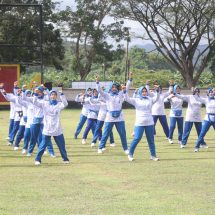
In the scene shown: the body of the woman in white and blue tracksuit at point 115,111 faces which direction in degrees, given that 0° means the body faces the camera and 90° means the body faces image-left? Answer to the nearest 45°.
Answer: approximately 0°

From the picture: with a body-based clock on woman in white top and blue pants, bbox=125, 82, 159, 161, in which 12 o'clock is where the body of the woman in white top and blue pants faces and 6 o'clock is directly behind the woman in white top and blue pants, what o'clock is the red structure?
The red structure is roughly at 4 o'clock from the woman in white top and blue pants.

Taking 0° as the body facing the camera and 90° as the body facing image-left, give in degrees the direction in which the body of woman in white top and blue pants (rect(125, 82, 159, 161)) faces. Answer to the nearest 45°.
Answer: approximately 0°

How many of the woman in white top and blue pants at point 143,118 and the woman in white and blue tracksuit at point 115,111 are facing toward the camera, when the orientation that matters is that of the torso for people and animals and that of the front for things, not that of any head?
2

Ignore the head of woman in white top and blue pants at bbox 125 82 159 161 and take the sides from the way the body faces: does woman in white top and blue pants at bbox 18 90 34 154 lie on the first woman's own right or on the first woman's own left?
on the first woman's own right

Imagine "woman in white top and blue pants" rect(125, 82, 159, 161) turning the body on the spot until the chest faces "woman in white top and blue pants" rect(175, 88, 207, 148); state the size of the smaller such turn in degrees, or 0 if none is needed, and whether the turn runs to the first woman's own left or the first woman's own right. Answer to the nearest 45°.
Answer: approximately 135° to the first woman's own left

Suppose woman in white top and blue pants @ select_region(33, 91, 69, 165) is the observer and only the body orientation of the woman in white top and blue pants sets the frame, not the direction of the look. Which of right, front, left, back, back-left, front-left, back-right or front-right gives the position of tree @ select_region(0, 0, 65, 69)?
back
